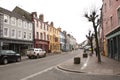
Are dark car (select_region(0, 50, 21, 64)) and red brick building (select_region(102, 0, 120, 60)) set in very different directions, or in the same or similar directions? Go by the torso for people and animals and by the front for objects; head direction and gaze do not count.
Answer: very different directions

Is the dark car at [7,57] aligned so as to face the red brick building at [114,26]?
no
